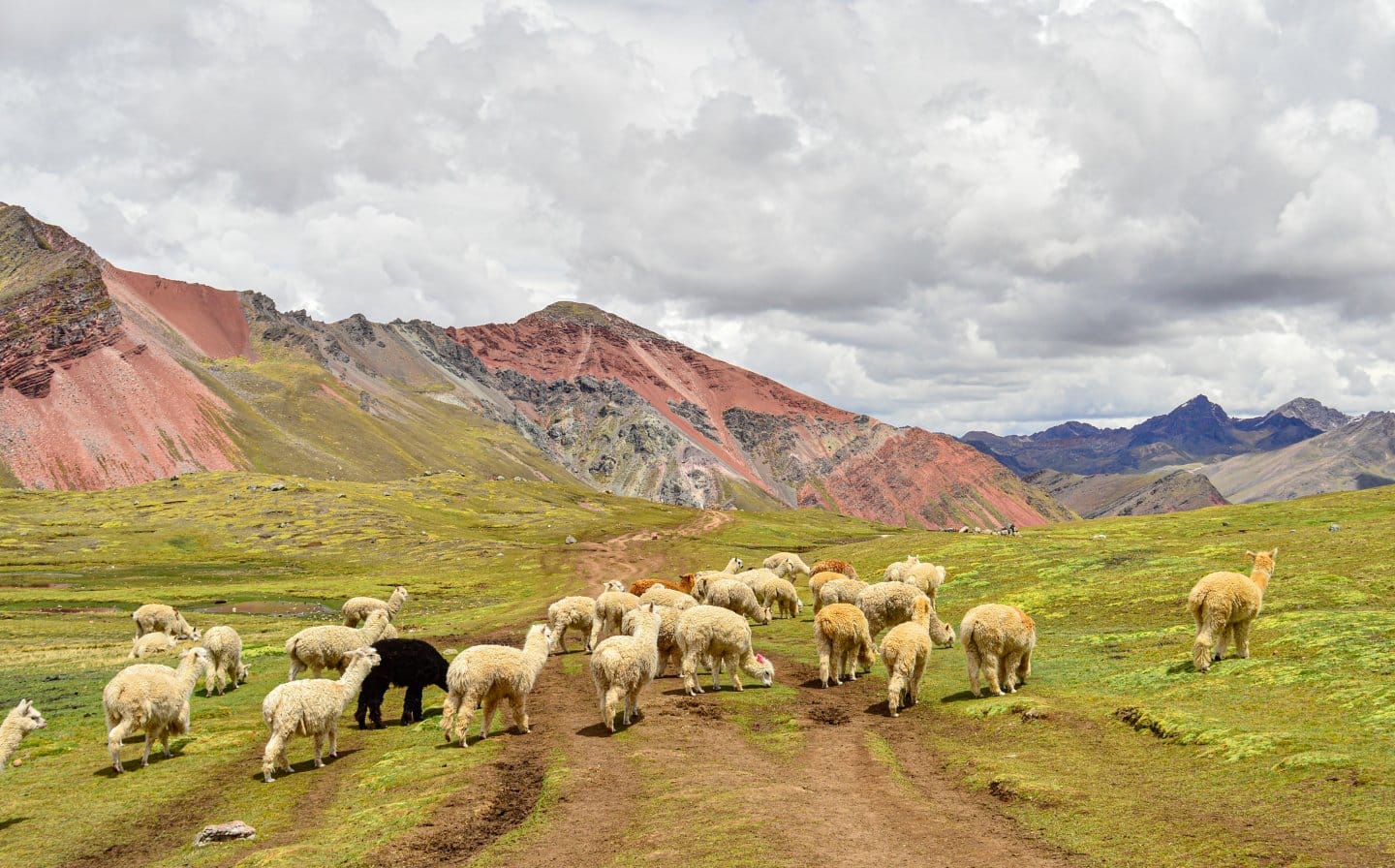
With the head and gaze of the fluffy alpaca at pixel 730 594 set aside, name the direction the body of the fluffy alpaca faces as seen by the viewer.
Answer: to the viewer's right

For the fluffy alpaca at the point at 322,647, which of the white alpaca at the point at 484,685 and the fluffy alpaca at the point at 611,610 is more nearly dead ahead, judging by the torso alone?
the fluffy alpaca

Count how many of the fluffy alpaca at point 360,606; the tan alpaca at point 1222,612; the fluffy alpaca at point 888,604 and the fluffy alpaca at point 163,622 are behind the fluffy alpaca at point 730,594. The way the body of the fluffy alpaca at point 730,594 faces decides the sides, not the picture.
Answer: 2

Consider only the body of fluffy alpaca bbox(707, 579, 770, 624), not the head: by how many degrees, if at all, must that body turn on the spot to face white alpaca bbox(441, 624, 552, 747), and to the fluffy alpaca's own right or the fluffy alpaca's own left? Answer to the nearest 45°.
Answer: approximately 90° to the fluffy alpaca's own right

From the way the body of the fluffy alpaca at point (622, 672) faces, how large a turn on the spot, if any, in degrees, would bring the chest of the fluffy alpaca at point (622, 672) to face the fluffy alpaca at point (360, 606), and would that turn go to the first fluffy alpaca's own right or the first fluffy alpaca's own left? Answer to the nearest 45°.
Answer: approximately 90° to the first fluffy alpaca's own left

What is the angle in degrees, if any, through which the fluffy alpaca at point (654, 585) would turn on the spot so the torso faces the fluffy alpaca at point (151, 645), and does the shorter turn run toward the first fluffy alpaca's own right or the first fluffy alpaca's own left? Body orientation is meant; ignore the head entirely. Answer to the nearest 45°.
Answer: approximately 180°

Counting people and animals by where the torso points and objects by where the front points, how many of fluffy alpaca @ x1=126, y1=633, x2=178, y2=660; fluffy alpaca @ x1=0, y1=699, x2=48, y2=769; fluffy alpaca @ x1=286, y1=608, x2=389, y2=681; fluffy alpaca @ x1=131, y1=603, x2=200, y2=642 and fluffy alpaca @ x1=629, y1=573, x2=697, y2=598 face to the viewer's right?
4

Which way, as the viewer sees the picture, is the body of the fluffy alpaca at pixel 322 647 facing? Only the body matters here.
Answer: to the viewer's right

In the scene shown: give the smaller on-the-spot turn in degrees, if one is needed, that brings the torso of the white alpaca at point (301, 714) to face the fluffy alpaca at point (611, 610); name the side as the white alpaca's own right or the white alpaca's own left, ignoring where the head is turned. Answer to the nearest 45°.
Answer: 0° — it already faces it

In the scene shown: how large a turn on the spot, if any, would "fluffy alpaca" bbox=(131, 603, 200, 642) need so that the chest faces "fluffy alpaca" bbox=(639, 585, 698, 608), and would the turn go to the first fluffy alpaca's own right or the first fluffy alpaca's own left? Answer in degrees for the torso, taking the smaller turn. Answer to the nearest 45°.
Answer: approximately 45° to the first fluffy alpaca's own right

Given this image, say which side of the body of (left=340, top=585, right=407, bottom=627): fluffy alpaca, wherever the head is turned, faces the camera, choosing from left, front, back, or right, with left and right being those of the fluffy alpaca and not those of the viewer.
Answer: right
